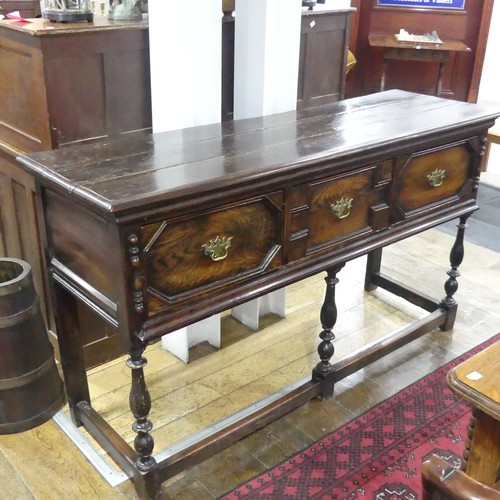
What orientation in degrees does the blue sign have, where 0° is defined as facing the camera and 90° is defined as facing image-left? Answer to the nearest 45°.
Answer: approximately 0°

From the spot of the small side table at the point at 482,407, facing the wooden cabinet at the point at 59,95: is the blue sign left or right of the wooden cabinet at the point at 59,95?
right

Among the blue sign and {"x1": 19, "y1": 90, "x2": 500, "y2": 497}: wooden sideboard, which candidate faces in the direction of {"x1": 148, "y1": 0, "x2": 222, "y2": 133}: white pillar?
the blue sign

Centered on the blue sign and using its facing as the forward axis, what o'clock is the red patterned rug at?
The red patterned rug is roughly at 12 o'clock from the blue sign.

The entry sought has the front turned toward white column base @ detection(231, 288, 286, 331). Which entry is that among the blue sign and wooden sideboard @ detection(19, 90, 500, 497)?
the blue sign

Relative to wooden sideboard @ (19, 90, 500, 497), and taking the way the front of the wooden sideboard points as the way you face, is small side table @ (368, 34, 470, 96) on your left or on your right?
on your left

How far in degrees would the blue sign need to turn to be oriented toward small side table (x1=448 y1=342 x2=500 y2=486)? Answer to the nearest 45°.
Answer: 0° — it already faces it
